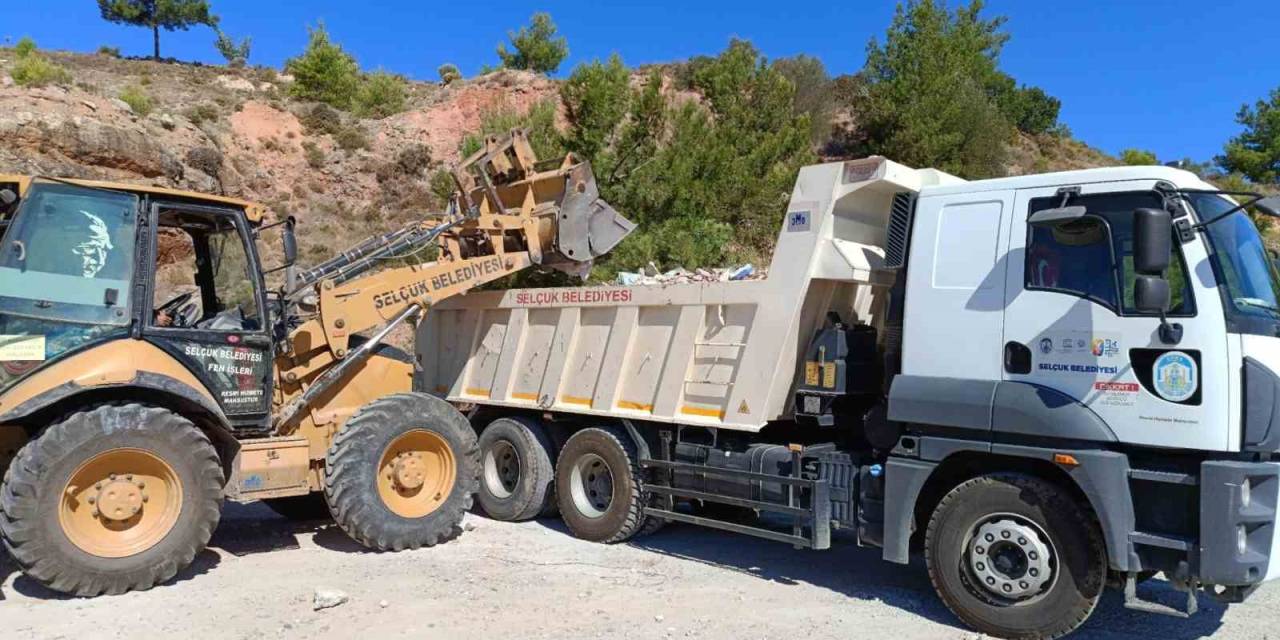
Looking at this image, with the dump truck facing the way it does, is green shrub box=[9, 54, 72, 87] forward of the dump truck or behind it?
behind

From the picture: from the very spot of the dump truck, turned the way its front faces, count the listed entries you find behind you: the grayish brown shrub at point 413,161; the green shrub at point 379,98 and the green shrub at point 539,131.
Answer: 3

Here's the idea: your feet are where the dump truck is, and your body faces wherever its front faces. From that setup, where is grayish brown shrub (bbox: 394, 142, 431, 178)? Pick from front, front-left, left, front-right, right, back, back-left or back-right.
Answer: back

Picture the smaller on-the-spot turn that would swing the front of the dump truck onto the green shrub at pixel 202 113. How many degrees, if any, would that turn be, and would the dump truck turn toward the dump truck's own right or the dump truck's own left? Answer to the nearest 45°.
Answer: approximately 180°

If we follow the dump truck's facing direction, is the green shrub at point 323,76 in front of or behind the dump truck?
behind

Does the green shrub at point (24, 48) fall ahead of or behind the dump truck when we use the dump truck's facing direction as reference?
behind

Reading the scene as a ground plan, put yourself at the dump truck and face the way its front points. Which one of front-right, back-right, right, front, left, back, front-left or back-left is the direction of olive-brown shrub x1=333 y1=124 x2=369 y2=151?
back

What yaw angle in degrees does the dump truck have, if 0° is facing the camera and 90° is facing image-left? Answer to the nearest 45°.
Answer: approximately 315°

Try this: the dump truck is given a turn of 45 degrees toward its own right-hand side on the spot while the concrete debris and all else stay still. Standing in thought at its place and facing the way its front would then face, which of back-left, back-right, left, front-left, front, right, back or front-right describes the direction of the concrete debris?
right

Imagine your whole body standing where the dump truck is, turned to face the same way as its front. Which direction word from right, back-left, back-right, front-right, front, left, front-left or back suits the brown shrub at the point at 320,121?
back

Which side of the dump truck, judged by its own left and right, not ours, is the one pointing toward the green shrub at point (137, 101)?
back

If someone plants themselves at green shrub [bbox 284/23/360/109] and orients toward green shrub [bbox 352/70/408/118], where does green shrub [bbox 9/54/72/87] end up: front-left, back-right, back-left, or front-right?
back-right

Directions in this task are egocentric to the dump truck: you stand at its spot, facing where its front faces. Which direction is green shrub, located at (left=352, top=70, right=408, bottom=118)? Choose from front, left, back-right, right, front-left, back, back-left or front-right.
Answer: back
